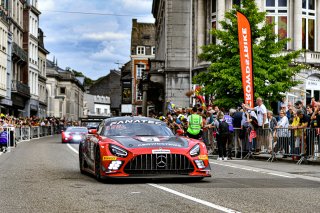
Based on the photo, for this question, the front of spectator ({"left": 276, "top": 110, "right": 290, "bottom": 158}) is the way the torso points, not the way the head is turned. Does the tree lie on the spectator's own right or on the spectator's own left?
on the spectator's own right

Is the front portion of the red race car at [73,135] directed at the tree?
no

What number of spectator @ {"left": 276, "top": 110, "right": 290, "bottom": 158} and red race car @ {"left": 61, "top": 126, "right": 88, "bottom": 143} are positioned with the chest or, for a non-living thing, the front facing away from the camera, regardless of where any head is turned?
0

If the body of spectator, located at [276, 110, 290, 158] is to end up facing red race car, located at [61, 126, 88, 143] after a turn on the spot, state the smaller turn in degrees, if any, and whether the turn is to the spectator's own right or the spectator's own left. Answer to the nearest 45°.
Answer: approximately 90° to the spectator's own right

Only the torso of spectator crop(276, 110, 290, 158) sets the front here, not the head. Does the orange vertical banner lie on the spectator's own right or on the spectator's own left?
on the spectator's own right

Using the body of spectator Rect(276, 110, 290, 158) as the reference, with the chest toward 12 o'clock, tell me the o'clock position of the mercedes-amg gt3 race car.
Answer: The mercedes-amg gt3 race car is roughly at 11 o'clock from the spectator.

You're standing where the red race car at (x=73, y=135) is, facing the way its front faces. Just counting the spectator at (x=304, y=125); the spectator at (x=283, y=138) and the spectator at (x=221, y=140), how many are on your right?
0

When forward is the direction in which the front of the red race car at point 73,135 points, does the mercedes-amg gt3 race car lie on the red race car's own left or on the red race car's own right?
on the red race car's own left

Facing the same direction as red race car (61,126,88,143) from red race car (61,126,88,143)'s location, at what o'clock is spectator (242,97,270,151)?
The spectator is roughly at 10 o'clock from the red race car.

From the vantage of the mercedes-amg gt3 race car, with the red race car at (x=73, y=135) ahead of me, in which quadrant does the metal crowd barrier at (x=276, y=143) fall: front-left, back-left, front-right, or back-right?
front-right

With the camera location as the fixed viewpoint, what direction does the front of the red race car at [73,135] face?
facing the viewer and to the left of the viewer

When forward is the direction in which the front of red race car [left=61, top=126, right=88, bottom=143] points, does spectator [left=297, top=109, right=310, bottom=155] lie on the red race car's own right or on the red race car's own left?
on the red race car's own left
